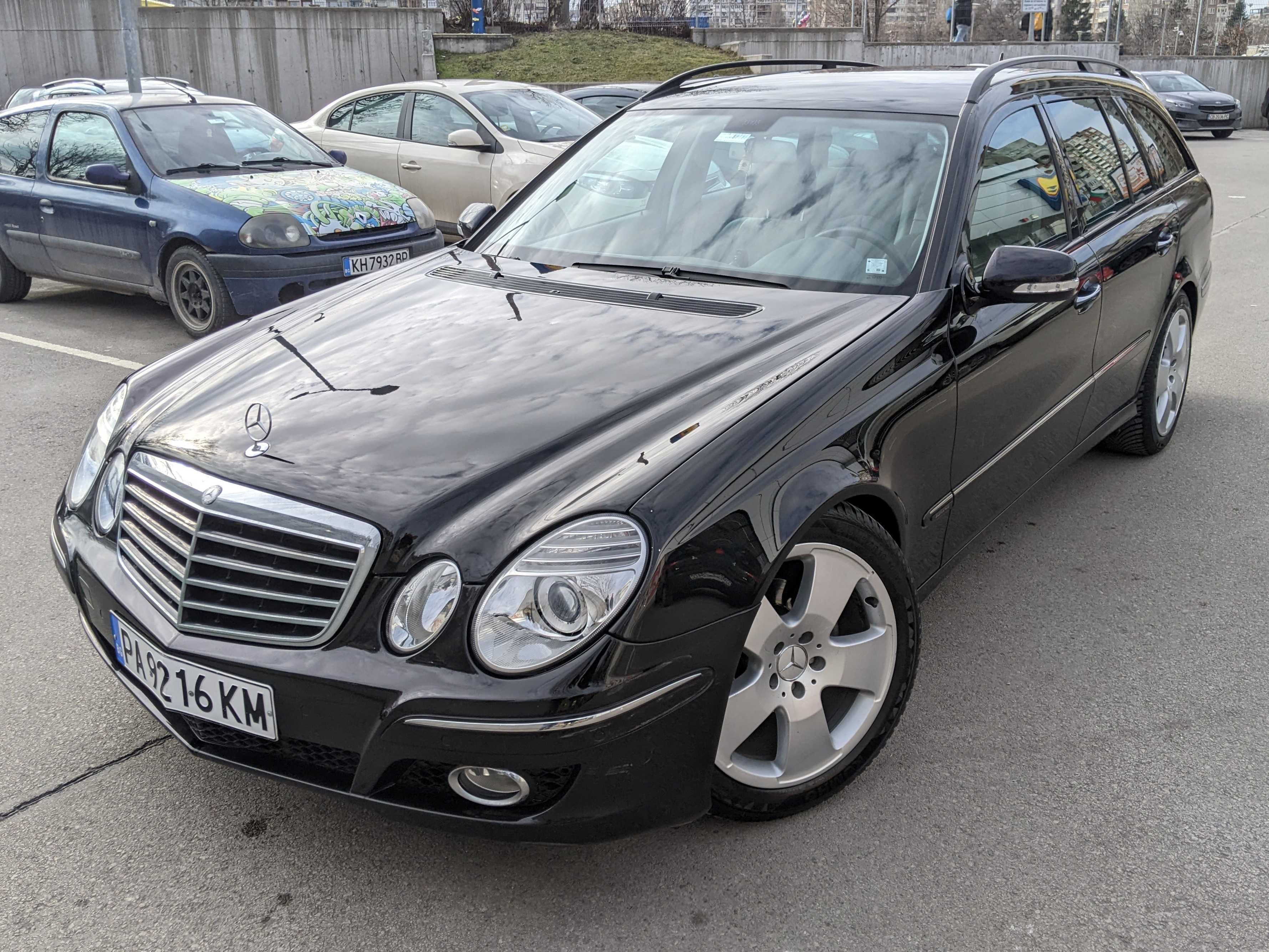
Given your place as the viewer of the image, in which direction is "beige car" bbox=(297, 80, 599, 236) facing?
facing the viewer and to the right of the viewer

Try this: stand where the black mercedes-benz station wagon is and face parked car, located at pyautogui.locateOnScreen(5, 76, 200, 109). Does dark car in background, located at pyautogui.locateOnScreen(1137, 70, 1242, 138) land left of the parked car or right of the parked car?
right

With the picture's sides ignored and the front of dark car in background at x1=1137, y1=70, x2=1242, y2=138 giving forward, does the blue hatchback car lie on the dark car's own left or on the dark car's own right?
on the dark car's own right

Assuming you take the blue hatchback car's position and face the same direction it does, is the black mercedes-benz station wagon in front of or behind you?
in front

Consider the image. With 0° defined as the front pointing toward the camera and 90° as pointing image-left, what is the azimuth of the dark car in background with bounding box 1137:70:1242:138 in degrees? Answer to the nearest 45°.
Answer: approximately 315°

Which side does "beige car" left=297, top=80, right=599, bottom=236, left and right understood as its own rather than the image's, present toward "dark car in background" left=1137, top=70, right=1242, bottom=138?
left

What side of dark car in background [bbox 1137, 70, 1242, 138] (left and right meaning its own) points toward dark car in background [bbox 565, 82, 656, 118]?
right

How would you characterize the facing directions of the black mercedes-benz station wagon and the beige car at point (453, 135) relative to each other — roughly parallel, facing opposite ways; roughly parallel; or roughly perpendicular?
roughly perpendicular

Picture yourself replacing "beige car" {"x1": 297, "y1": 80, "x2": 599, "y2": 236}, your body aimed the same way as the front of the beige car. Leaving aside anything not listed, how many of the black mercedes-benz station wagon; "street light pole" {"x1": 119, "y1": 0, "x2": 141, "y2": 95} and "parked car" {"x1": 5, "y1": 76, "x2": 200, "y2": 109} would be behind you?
2

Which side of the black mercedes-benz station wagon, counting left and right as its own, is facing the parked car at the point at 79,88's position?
right

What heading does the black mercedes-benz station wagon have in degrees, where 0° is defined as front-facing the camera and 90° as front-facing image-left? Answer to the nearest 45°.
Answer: approximately 45°

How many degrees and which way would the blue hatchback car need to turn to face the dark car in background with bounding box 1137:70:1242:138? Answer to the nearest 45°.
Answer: approximately 90° to its left
